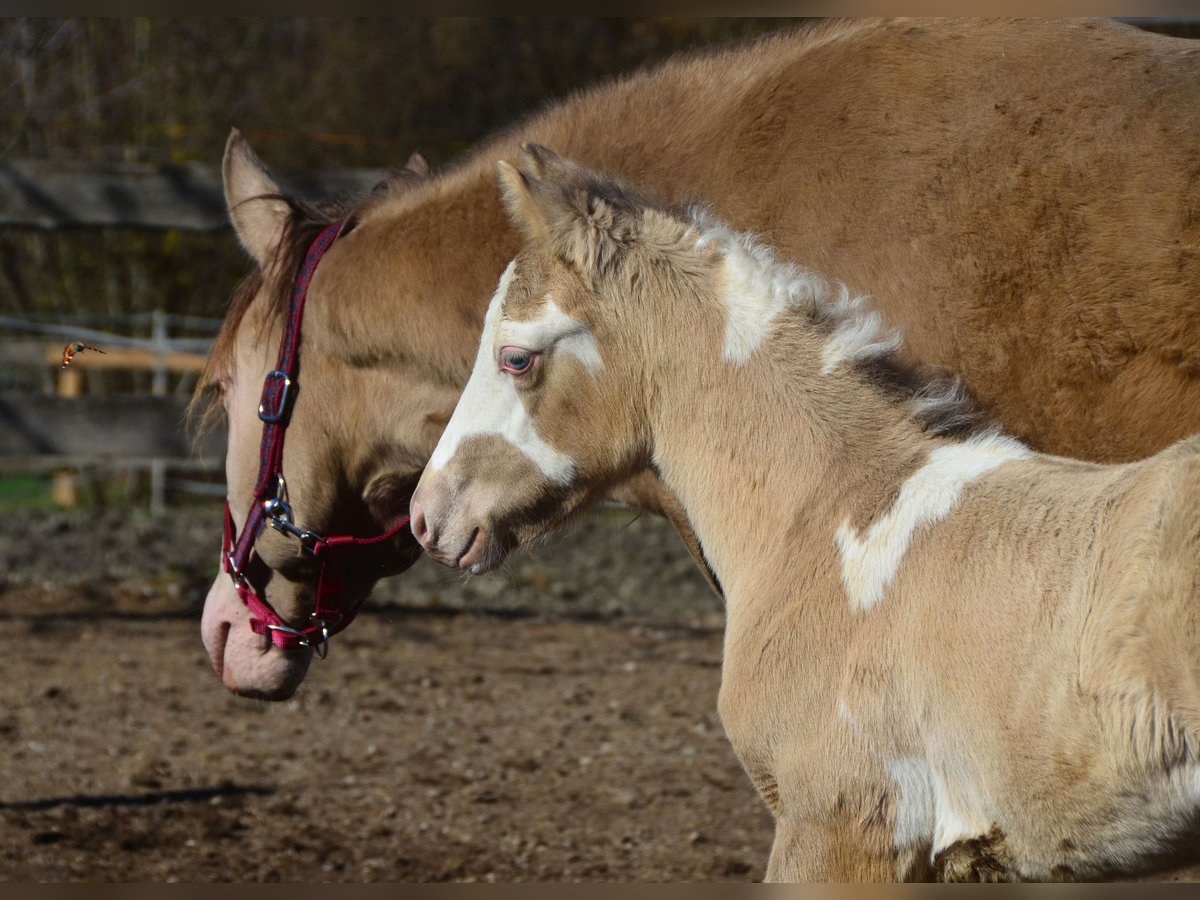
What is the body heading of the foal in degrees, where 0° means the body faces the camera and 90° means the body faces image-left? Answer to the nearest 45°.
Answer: approximately 90°

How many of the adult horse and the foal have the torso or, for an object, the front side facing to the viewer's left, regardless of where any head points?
2

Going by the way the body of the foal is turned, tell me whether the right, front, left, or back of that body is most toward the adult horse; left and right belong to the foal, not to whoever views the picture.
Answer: right

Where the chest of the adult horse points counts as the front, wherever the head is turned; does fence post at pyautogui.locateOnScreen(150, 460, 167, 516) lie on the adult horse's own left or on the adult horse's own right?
on the adult horse's own right

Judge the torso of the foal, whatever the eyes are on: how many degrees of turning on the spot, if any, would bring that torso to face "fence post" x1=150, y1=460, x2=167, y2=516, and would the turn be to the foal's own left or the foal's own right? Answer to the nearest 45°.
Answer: approximately 45° to the foal's own right

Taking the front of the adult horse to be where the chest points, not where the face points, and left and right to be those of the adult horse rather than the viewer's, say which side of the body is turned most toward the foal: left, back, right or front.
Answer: left

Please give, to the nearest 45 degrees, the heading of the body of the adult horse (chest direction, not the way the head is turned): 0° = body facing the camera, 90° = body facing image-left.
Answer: approximately 90°
